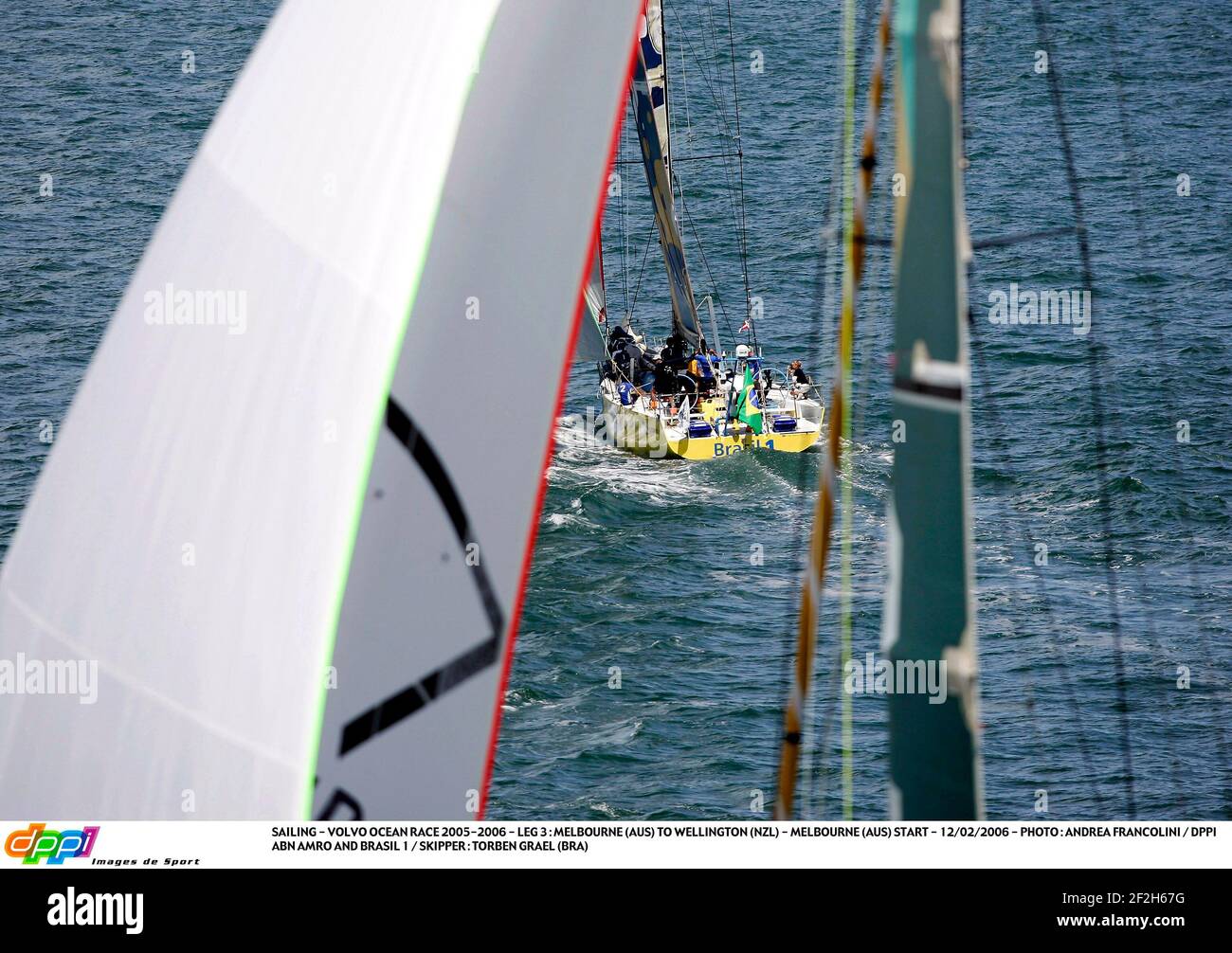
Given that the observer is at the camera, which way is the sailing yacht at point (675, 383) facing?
facing away from the viewer and to the left of the viewer
